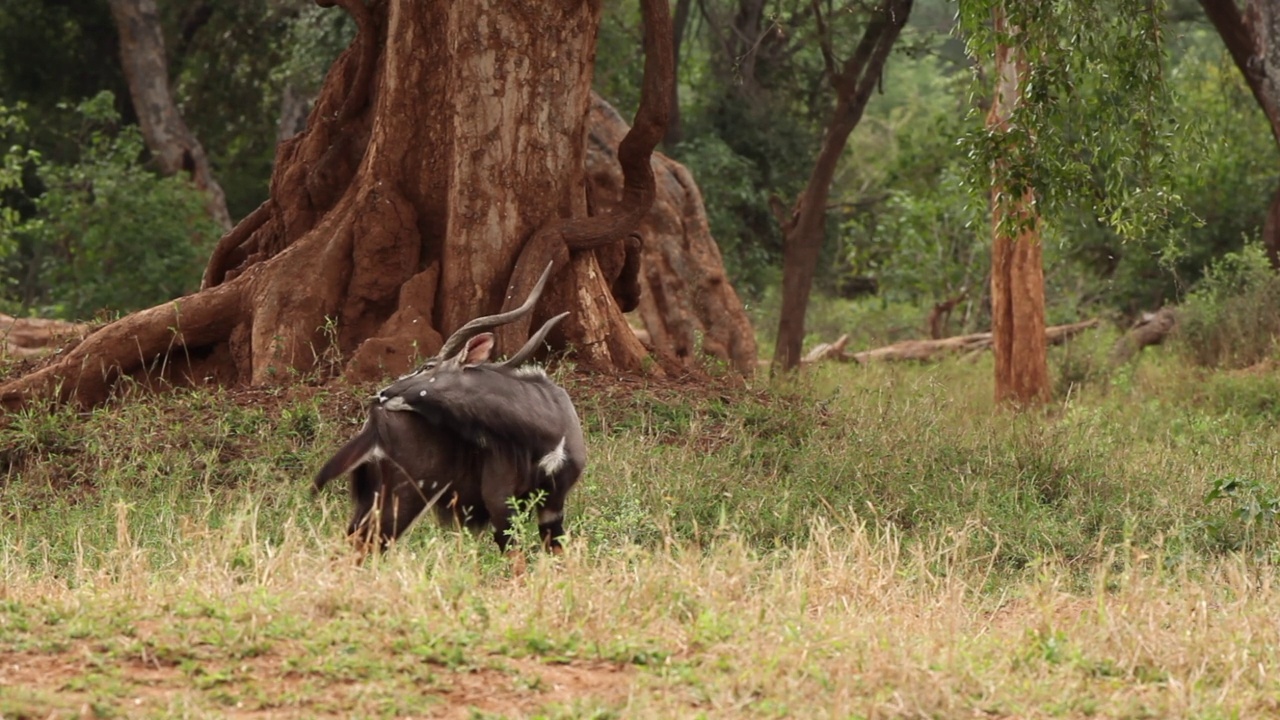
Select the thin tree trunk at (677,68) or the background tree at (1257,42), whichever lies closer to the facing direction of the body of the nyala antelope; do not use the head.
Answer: the background tree
